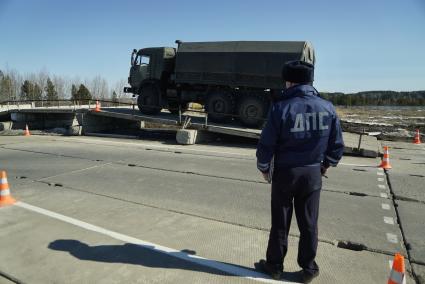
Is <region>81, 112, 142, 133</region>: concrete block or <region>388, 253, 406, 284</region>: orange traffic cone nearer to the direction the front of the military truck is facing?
the concrete block

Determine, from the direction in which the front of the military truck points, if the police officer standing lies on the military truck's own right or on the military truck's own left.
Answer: on the military truck's own left

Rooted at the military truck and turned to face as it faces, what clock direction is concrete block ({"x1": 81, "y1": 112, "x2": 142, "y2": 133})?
The concrete block is roughly at 1 o'clock from the military truck.

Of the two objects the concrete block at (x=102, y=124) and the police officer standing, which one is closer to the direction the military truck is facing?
the concrete block

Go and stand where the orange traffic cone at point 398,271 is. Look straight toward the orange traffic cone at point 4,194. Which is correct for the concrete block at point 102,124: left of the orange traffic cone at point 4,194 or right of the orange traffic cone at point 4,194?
right

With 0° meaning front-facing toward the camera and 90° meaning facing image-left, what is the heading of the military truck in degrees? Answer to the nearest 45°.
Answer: approximately 90°

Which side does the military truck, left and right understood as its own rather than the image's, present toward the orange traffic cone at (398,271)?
left

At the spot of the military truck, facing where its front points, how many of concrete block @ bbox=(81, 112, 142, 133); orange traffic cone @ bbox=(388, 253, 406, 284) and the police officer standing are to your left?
2

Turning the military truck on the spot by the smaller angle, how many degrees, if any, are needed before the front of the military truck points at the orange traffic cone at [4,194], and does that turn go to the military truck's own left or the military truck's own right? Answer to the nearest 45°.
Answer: approximately 90° to the military truck's own left
